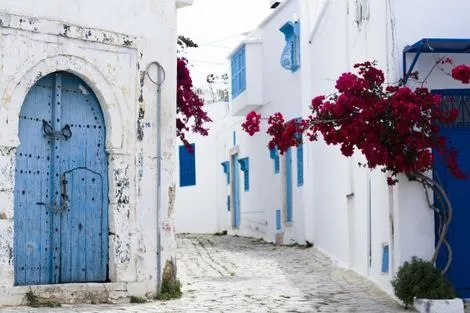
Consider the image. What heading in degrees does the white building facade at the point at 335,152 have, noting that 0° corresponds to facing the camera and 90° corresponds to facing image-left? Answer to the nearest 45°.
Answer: approximately 45°

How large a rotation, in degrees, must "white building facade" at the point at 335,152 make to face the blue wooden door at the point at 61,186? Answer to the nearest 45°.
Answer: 0° — it already faces it

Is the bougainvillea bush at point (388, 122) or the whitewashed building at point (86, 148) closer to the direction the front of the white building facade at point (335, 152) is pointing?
the whitewashed building

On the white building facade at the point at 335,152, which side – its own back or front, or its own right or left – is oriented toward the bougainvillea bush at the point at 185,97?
front

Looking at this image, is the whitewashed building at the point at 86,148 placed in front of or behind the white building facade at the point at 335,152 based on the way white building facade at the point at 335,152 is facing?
in front

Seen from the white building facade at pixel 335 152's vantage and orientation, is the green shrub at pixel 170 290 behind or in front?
in front

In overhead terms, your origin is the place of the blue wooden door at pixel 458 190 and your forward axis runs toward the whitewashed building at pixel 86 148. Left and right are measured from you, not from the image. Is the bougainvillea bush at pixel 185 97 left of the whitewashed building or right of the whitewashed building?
right

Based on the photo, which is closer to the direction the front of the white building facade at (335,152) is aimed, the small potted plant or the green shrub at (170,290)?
the green shrub
